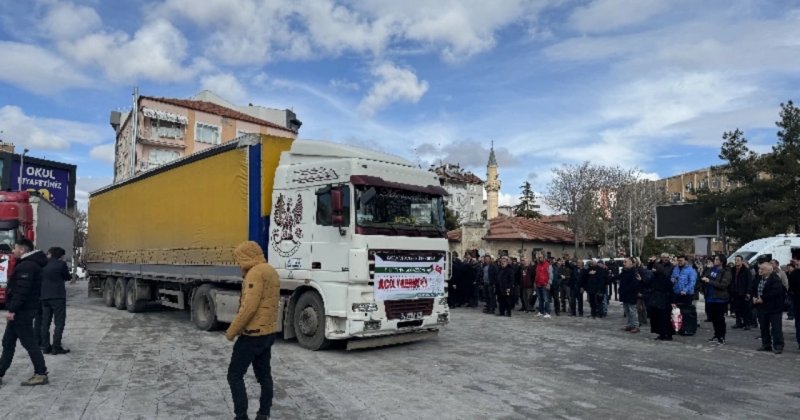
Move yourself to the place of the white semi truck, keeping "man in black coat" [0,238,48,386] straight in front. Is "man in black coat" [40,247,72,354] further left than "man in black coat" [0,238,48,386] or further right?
right

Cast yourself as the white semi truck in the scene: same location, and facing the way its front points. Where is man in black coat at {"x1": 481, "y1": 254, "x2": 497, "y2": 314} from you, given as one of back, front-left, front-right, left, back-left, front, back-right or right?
left

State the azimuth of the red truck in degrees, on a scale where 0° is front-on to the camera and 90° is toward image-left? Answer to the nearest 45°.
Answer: approximately 45°

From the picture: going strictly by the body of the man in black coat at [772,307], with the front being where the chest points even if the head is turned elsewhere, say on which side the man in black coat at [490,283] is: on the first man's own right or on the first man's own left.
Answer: on the first man's own right
